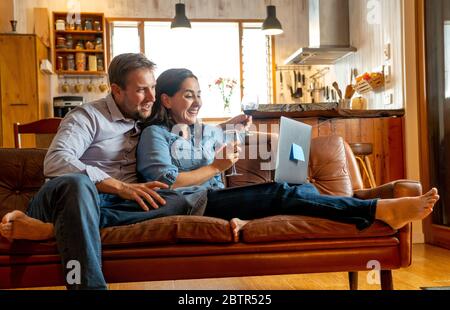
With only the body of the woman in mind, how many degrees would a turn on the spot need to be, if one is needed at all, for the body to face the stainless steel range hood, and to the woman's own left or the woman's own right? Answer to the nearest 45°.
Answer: approximately 90° to the woman's own left

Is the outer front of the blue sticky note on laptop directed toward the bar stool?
no

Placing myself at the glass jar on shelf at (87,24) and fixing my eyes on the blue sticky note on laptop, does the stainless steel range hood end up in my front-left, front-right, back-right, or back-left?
front-left

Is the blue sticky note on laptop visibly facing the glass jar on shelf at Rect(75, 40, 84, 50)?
no

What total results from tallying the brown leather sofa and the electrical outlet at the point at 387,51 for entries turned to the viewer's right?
0

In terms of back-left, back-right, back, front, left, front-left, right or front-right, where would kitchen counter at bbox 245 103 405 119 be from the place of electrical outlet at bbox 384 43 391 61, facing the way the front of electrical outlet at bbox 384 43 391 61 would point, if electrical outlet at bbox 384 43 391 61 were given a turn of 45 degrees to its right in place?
front-left

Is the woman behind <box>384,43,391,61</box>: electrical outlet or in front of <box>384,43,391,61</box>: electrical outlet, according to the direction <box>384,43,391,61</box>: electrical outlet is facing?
in front

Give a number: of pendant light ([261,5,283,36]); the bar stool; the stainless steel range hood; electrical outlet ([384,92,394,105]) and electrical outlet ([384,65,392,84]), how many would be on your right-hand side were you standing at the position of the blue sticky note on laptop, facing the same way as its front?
0

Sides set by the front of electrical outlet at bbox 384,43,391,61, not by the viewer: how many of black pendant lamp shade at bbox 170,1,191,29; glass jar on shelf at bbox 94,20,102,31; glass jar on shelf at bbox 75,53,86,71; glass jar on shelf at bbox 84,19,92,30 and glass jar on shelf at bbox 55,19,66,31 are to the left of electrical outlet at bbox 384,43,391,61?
0

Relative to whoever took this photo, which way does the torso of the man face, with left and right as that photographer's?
facing the viewer and to the right of the viewer

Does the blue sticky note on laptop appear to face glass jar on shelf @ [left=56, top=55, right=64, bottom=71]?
no

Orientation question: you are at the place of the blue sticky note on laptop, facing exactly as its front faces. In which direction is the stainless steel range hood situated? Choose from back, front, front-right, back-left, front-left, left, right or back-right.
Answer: back-left

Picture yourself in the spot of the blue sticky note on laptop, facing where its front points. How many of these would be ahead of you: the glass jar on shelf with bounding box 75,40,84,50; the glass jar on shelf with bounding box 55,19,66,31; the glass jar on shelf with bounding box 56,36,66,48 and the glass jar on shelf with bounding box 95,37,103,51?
0

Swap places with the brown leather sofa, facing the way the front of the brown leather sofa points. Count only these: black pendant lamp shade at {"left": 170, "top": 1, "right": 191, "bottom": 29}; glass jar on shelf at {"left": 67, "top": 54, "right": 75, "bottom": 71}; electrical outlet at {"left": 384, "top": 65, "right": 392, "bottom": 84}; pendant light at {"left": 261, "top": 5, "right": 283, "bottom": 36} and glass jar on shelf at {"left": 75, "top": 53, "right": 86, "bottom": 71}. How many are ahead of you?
0

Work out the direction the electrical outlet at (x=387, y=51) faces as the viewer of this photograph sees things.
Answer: facing the viewer and to the left of the viewer

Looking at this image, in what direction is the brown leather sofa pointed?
toward the camera
